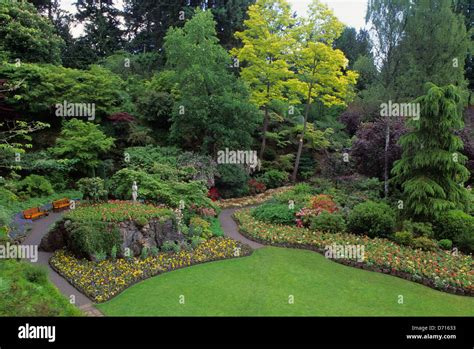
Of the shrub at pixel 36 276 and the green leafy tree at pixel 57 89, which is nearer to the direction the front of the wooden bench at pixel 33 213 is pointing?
the shrub

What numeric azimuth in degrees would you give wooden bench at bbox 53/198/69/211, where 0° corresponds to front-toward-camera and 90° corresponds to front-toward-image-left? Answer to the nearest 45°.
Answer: approximately 315°

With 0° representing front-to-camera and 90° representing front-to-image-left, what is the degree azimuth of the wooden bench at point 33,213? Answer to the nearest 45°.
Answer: approximately 315°

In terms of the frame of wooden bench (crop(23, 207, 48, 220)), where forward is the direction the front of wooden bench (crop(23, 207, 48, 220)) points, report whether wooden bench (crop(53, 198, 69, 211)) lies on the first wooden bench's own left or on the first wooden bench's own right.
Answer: on the first wooden bench's own left

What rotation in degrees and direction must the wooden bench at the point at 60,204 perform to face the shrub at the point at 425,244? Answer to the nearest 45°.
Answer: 0° — it already faces it

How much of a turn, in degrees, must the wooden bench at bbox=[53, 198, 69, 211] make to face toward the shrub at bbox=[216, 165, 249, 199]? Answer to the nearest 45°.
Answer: approximately 45° to its left

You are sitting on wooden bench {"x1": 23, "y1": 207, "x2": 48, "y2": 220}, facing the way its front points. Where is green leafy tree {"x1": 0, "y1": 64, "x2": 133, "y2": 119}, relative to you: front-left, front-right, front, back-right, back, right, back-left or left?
back-left
